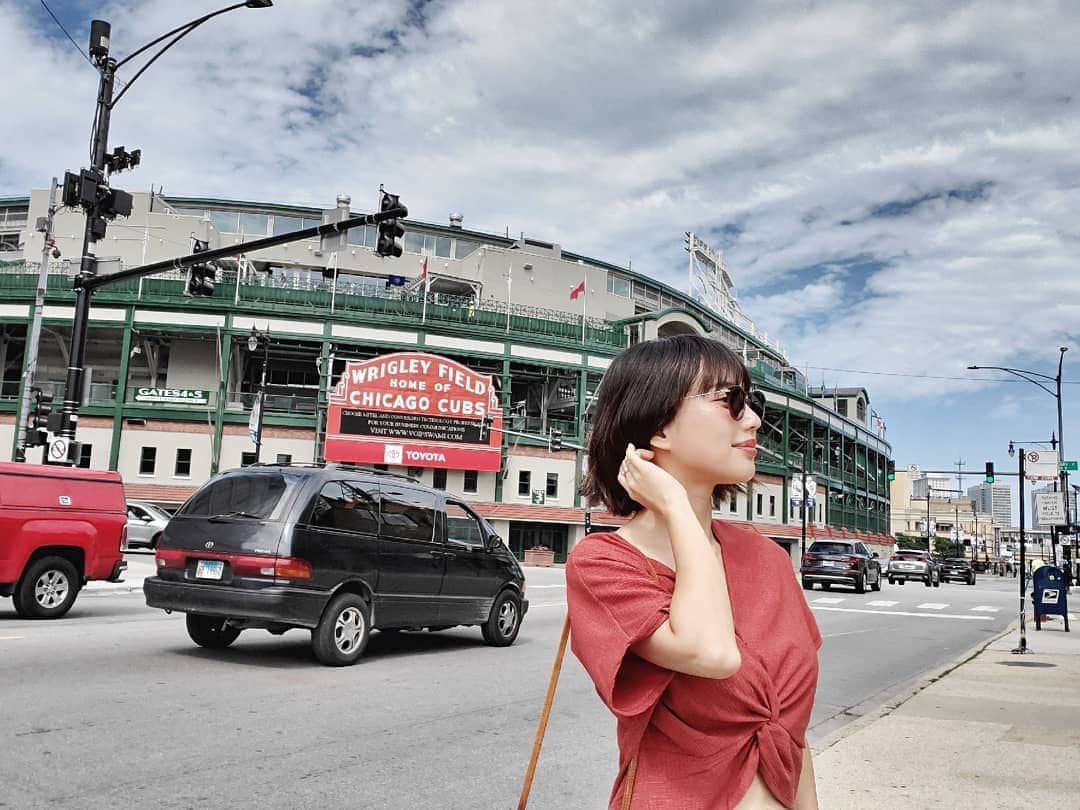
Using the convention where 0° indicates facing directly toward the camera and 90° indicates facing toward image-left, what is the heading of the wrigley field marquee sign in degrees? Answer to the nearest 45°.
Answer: approximately 0°

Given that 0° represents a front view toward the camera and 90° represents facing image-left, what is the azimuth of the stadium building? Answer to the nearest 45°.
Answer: approximately 0°

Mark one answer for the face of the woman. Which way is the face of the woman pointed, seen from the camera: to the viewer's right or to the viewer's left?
to the viewer's right

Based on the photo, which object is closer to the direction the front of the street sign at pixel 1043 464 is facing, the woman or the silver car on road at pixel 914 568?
the woman

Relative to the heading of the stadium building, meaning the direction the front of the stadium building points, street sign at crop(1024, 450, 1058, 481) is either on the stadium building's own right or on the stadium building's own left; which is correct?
on the stadium building's own left

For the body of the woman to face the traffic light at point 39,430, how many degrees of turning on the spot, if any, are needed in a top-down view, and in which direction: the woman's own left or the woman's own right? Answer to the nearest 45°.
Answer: approximately 180°
